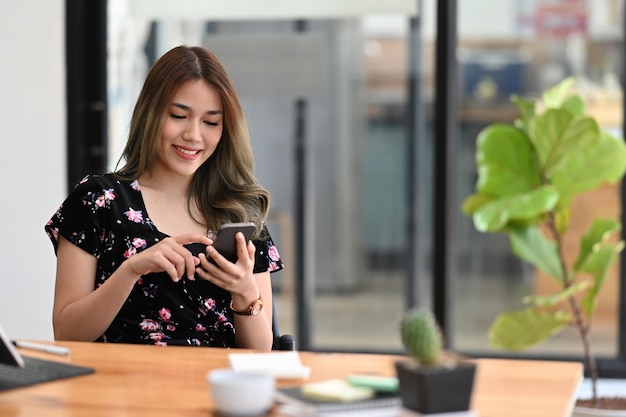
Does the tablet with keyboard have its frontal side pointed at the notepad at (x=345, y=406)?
yes

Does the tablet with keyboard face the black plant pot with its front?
yes

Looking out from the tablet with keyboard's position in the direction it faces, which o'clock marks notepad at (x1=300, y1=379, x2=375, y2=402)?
The notepad is roughly at 12 o'clock from the tablet with keyboard.

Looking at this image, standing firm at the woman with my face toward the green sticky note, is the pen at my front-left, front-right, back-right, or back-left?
front-right

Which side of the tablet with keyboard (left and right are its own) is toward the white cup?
front

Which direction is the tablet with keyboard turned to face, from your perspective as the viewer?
facing the viewer and to the right of the viewer

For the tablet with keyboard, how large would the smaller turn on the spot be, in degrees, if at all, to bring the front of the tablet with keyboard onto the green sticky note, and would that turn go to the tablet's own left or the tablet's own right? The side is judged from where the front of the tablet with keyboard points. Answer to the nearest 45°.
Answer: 0° — it already faces it

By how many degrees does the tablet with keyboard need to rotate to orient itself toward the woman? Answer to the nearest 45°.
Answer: approximately 90° to its left
